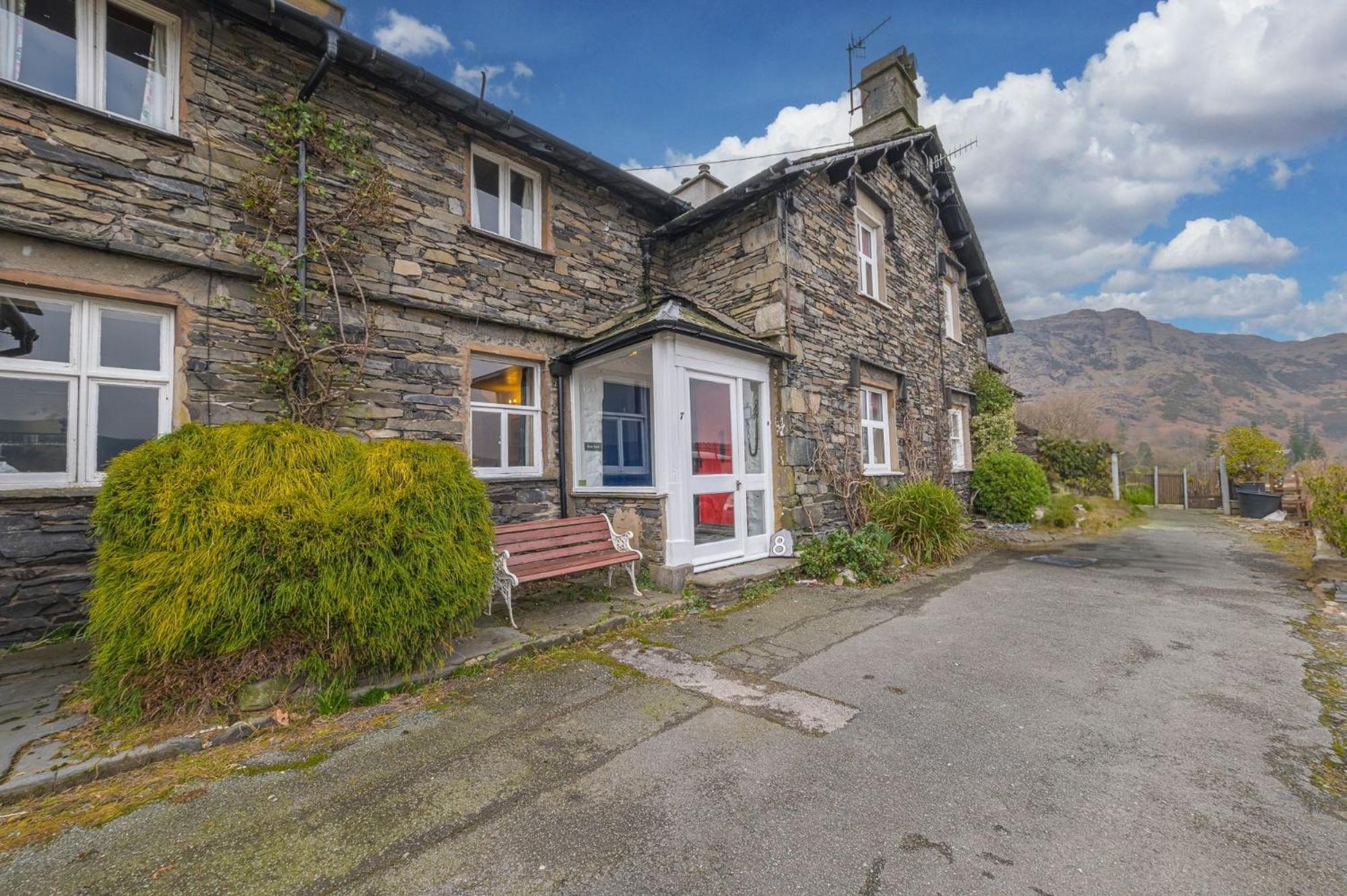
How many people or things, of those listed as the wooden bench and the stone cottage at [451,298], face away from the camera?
0

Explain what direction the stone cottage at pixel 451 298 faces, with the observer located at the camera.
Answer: facing the viewer and to the right of the viewer

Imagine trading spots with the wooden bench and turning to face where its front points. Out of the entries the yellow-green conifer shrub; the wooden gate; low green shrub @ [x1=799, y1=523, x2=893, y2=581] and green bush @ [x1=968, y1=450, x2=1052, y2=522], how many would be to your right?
1

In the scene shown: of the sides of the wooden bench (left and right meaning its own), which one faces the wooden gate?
left

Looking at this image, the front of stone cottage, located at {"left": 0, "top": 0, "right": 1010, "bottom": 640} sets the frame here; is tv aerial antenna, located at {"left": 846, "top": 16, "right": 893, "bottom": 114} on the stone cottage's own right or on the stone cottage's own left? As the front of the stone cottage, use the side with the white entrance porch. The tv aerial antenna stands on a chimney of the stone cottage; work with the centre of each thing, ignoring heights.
on the stone cottage's own left

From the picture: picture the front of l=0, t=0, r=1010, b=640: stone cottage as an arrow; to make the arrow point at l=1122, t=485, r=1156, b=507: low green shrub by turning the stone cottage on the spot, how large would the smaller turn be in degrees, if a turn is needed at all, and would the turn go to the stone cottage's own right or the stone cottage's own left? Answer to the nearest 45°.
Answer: approximately 45° to the stone cottage's own left

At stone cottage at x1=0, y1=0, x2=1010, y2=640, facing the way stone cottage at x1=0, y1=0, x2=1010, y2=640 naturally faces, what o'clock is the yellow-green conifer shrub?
The yellow-green conifer shrub is roughly at 2 o'clock from the stone cottage.

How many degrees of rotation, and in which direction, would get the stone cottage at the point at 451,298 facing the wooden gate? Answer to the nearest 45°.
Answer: approximately 45° to its left
